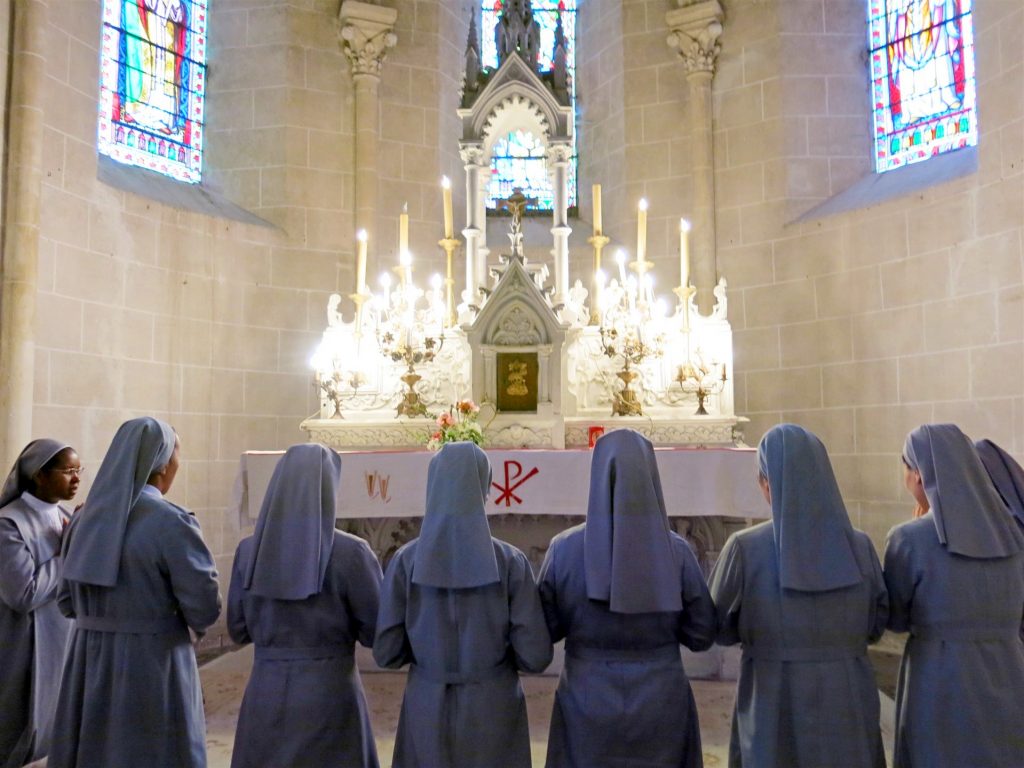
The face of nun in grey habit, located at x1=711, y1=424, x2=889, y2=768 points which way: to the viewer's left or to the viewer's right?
to the viewer's left

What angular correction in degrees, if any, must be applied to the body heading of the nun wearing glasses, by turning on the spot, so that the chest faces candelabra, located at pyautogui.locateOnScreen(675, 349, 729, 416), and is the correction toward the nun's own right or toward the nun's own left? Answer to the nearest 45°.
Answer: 0° — they already face it

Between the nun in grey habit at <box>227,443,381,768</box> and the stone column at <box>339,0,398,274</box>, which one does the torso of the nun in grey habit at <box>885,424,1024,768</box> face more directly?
the stone column

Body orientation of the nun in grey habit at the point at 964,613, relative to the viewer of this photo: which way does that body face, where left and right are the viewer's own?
facing away from the viewer and to the left of the viewer

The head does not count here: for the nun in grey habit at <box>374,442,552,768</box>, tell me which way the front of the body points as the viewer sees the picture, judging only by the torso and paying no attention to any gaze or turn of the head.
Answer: away from the camera

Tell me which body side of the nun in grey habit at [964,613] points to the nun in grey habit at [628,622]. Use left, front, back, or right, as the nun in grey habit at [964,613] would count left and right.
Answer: left

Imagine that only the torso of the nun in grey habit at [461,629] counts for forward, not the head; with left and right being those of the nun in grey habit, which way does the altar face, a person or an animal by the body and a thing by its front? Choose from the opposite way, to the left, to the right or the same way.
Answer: the opposite way

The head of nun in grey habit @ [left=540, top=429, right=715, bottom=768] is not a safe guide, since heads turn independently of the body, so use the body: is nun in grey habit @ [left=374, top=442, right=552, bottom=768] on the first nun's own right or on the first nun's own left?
on the first nun's own left

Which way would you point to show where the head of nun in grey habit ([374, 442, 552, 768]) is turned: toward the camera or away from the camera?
away from the camera

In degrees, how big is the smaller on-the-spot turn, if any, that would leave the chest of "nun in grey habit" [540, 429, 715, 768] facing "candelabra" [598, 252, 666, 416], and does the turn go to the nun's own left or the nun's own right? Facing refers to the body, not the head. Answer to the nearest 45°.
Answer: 0° — they already face it
